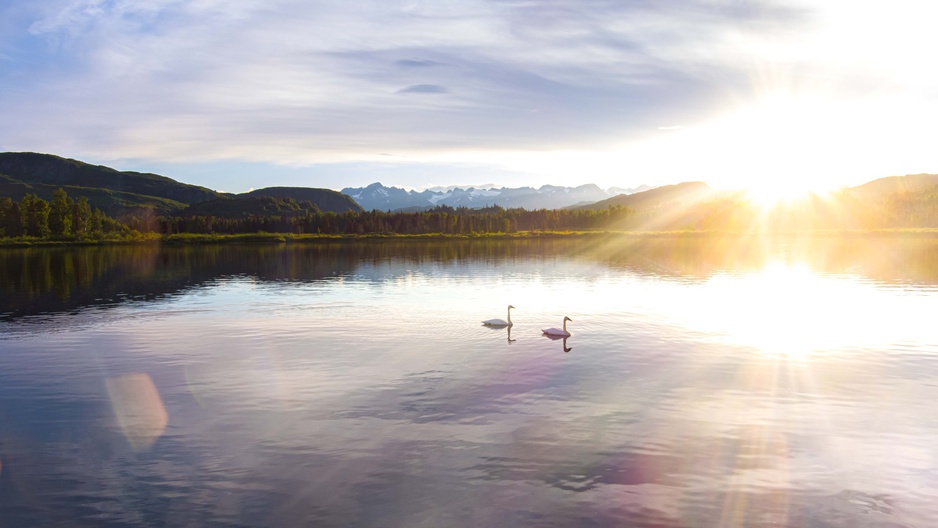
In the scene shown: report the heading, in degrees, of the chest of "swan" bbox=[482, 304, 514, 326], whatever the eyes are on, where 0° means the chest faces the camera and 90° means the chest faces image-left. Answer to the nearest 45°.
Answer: approximately 270°
